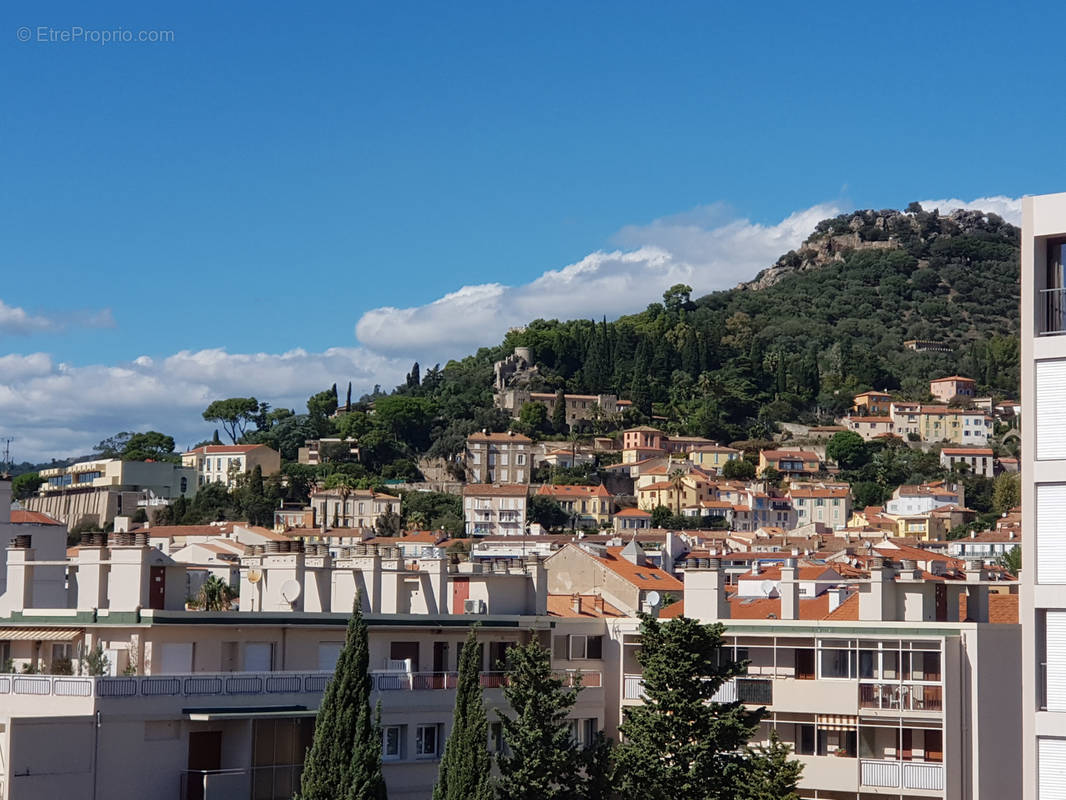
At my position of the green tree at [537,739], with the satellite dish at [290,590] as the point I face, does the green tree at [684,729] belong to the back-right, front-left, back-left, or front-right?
back-right

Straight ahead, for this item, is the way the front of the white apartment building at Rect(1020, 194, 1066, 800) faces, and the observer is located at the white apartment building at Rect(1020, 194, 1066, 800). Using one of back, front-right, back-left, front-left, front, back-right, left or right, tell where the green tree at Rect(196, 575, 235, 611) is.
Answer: back-right

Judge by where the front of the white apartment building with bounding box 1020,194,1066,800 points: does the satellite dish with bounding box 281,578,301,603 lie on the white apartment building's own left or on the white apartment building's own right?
on the white apartment building's own right

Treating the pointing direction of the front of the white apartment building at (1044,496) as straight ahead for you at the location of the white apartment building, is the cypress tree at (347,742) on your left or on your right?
on your right

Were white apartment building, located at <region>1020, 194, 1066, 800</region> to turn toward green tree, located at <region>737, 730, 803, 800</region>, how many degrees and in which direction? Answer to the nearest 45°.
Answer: approximately 135° to its right
